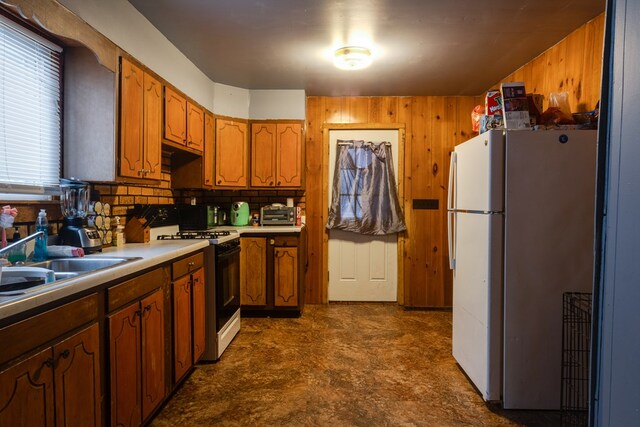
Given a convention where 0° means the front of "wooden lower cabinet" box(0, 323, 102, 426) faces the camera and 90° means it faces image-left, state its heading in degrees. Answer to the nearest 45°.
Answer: approximately 315°

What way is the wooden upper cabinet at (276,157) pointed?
toward the camera

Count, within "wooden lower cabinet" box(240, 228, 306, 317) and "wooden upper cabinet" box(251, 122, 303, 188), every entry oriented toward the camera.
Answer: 2

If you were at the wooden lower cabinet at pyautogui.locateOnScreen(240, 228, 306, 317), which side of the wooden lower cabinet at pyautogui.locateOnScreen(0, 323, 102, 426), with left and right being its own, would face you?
left

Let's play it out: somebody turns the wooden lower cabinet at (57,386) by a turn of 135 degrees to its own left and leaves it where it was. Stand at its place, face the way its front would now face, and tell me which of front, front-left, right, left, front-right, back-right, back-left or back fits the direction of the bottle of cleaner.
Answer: front

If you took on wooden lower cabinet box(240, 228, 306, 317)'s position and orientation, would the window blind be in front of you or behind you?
in front

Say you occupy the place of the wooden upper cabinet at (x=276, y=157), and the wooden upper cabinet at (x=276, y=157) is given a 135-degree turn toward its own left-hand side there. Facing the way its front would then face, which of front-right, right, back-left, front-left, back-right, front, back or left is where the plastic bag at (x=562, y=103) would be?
right

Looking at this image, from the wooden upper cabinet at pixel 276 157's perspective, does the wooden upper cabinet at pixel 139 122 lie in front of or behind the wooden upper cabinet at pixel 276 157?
in front

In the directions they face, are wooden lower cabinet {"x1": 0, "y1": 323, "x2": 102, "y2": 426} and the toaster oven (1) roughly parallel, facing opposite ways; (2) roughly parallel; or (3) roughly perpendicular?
roughly perpendicular

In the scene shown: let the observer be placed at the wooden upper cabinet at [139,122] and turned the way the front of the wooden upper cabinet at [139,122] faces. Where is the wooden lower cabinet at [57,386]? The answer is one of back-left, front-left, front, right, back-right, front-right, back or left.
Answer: front-right

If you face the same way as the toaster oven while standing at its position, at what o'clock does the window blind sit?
The window blind is roughly at 1 o'clock from the toaster oven.

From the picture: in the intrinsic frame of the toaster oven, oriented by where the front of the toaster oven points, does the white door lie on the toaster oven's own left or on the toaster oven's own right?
on the toaster oven's own left

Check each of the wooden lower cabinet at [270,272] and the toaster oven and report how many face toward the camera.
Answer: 2

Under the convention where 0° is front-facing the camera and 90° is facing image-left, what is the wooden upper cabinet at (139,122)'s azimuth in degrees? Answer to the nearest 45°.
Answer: approximately 315°

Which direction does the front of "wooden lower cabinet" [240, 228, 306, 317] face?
toward the camera

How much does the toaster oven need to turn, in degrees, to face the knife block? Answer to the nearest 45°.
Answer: approximately 45° to its right

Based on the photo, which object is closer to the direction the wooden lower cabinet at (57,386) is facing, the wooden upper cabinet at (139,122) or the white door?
the white door
